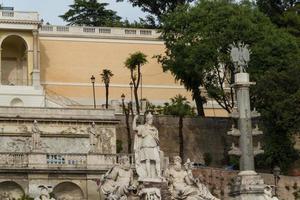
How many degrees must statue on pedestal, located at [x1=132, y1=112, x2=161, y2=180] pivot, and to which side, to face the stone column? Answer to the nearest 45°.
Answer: approximately 135° to its left

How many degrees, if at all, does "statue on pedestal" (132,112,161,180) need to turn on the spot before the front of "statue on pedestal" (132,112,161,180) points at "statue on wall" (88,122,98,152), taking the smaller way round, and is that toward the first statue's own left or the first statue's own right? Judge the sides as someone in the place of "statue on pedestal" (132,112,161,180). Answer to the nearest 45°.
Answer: approximately 180°

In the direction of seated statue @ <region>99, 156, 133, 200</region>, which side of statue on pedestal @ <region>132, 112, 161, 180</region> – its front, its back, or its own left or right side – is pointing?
right

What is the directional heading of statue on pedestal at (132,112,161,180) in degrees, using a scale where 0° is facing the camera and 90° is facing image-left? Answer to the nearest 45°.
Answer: approximately 0°
